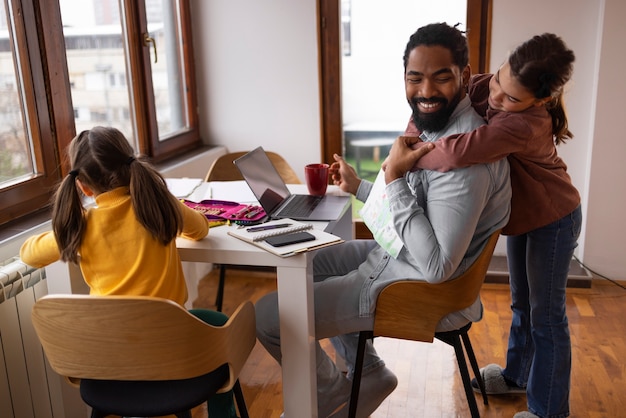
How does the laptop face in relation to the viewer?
to the viewer's right

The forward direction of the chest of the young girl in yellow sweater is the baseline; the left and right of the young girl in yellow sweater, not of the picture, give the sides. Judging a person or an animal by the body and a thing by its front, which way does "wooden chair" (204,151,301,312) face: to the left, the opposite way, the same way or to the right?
the opposite way

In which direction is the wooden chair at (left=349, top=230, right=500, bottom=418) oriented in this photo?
to the viewer's left

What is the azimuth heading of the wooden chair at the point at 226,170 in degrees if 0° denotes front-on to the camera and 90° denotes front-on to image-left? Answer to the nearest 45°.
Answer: approximately 0°

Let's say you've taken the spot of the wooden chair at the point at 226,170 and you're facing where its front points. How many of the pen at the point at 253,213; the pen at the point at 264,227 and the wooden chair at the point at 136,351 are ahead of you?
3

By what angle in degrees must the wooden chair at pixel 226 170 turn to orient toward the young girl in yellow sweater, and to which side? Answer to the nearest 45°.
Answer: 0° — it already faces them

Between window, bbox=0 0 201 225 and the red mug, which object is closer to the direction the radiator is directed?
the red mug

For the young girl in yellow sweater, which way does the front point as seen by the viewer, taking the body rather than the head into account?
away from the camera

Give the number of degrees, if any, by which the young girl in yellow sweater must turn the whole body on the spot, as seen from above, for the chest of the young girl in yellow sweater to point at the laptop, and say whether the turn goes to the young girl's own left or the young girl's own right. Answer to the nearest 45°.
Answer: approximately 45° to the young girl's own right

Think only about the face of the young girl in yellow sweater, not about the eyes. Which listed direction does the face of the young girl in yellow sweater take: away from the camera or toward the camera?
away from the camera
